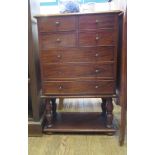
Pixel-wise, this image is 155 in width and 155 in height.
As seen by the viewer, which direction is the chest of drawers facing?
toward the camera
